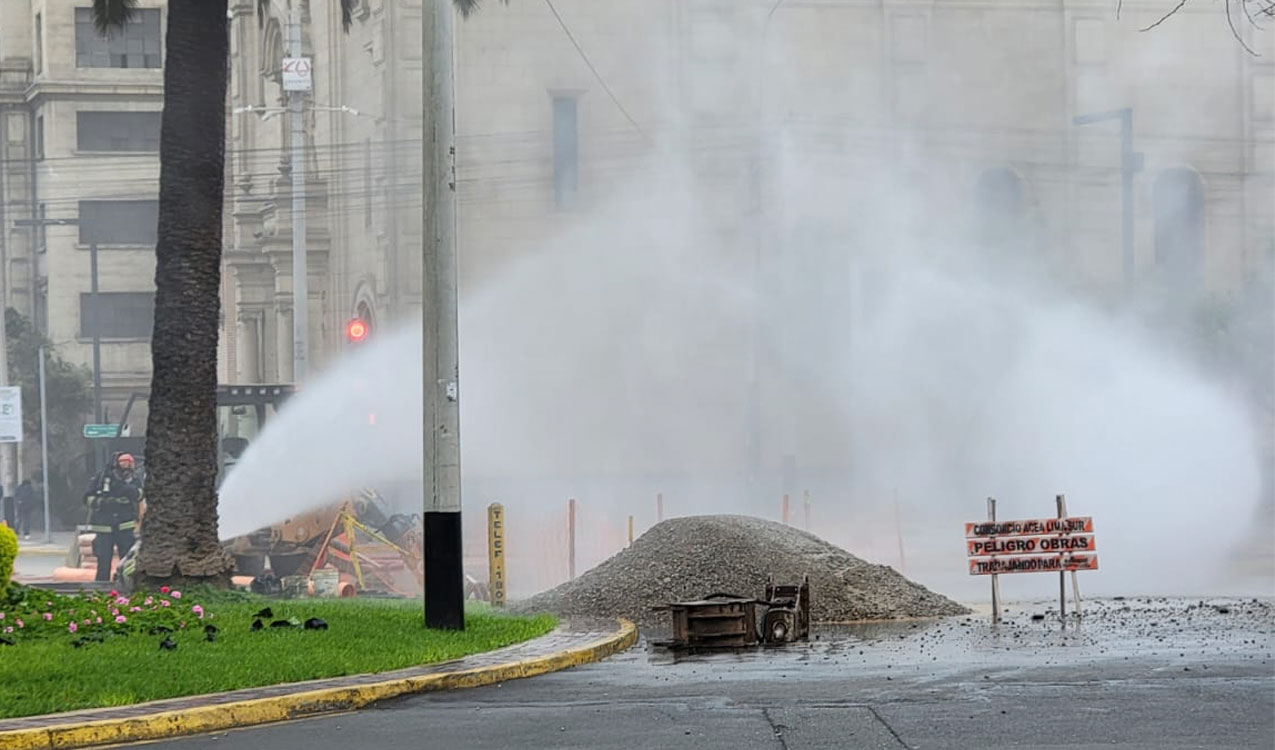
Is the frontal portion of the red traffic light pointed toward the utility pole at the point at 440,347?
yes

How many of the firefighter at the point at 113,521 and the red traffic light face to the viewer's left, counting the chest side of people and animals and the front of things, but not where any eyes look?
0

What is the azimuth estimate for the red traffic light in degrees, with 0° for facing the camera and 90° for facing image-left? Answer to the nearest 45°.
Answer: approximately 0°

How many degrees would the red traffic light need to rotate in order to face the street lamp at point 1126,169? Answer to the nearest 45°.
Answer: approximately 90° to its left

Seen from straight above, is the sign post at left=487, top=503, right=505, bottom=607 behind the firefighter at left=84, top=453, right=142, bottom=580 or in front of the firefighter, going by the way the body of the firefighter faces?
in front

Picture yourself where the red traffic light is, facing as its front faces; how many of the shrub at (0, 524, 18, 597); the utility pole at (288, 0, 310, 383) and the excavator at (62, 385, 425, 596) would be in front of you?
2

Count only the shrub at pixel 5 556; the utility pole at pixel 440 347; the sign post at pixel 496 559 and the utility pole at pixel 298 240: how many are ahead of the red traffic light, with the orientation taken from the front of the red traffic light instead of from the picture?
3

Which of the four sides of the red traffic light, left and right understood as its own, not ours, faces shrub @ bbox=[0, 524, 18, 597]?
front

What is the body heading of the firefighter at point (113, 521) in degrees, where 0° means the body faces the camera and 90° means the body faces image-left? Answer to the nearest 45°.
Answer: approximately 315°

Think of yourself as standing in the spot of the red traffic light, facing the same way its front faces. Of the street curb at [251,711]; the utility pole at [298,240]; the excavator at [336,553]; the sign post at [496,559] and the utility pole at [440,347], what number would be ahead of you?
4

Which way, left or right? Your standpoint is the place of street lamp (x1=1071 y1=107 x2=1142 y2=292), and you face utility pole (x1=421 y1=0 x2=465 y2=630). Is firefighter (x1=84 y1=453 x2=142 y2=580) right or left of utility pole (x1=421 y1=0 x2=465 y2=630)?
right

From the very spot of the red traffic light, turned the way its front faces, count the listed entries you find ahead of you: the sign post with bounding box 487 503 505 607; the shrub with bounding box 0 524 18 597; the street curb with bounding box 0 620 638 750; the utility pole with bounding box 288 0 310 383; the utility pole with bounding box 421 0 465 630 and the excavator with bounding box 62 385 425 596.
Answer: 5
